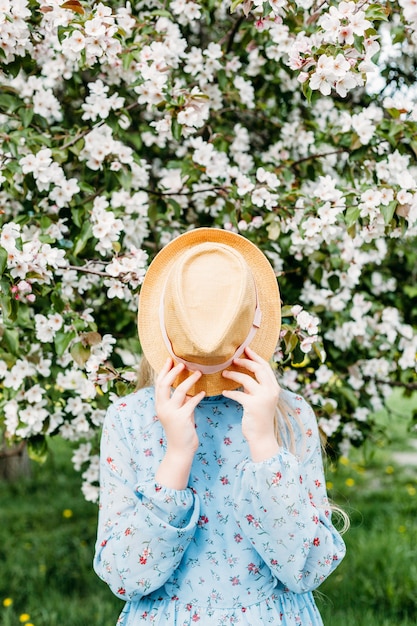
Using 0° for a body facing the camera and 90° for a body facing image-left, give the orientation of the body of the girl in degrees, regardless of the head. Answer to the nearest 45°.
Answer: approximately 0°

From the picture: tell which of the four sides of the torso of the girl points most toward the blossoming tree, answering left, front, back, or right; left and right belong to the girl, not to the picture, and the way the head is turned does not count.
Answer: back
